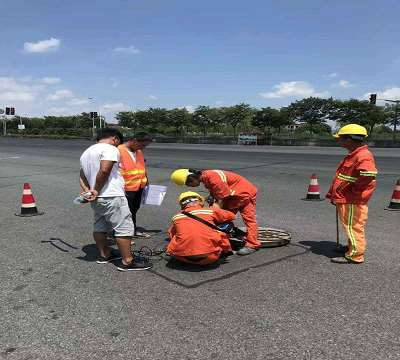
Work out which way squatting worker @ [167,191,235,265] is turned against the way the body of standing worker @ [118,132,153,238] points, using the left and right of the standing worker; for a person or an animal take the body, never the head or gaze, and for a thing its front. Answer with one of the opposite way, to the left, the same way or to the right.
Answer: to the left

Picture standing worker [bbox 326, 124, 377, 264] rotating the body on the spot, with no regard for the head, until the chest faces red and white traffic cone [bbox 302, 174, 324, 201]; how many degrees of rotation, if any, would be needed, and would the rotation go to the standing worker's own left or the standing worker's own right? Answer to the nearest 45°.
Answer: approximately 90° to the standing worker's own right

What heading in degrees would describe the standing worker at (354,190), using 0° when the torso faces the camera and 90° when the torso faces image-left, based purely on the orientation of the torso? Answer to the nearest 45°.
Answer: approximately 90°

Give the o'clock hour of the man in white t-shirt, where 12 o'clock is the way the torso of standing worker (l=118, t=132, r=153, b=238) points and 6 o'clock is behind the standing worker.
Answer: The man in white t-shirt is roughly at 2 o'clock from the standing worker.

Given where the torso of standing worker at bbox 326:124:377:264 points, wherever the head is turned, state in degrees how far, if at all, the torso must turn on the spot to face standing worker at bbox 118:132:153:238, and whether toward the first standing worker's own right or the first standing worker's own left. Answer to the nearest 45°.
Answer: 0° — they already face them

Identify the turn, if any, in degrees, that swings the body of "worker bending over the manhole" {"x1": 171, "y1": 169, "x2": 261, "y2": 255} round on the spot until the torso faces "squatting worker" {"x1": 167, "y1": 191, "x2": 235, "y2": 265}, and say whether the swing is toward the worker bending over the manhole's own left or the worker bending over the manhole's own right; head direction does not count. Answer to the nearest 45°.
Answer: approximately 45° to the worker bending over the manhole's own left

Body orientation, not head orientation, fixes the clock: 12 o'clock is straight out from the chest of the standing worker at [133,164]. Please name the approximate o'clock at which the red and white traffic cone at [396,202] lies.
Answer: The red and white traffic cone is roughly at 10 o'clock from the standing worker.

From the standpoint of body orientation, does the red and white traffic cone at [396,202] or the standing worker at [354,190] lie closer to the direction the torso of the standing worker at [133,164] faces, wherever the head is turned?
the standing worker

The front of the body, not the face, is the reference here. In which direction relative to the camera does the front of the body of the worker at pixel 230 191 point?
to the viewer's left

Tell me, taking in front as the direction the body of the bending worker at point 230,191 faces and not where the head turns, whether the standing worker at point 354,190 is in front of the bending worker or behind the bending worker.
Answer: behind
